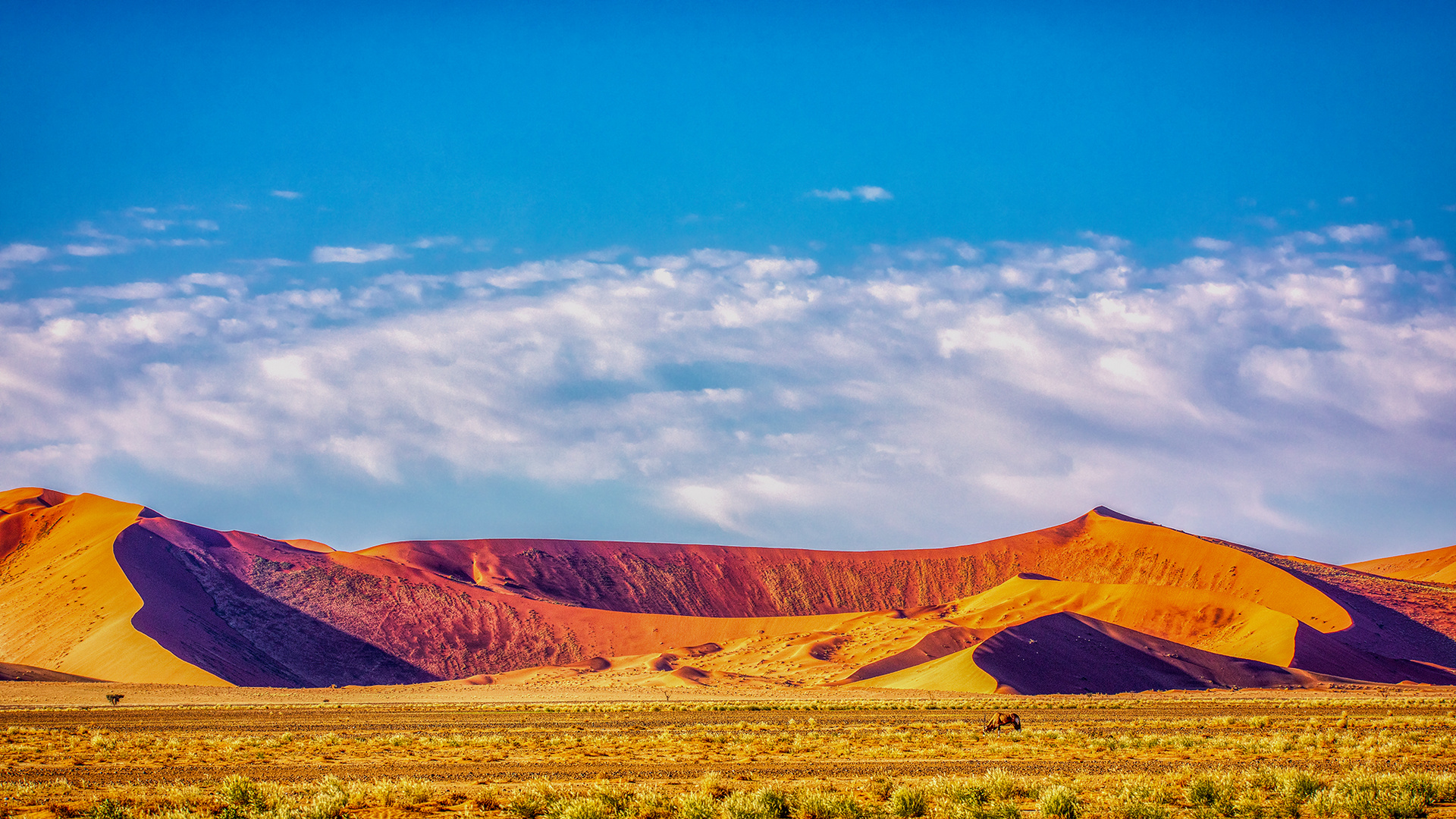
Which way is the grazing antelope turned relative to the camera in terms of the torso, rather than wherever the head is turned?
to the viewer's left

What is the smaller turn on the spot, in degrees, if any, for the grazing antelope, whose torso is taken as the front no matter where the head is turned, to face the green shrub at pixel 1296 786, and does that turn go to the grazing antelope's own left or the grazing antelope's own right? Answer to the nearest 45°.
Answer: approximately 90° to the grazing antelope's own left

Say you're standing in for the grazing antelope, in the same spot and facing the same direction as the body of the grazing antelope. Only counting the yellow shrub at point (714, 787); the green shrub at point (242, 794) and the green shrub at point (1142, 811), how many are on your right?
0

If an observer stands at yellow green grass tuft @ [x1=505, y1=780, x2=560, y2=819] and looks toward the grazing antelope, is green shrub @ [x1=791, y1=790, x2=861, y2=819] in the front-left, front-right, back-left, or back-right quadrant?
front-right

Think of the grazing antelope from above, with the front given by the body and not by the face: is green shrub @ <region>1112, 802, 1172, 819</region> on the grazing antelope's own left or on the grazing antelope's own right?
on the grazing antelope's own left

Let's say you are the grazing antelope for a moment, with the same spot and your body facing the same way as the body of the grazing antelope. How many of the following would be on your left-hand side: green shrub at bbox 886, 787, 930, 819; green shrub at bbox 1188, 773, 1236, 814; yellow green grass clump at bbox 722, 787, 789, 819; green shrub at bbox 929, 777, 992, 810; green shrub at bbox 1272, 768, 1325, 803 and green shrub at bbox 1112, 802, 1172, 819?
6

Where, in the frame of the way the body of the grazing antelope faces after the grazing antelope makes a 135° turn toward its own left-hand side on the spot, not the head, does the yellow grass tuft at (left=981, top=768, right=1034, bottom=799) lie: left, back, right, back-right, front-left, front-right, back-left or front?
front-right

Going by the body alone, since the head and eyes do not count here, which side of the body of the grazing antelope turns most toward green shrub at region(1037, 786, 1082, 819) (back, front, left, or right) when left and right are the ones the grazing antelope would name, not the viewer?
left

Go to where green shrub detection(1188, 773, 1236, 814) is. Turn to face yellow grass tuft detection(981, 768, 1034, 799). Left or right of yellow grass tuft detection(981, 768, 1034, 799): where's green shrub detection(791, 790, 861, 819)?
left
